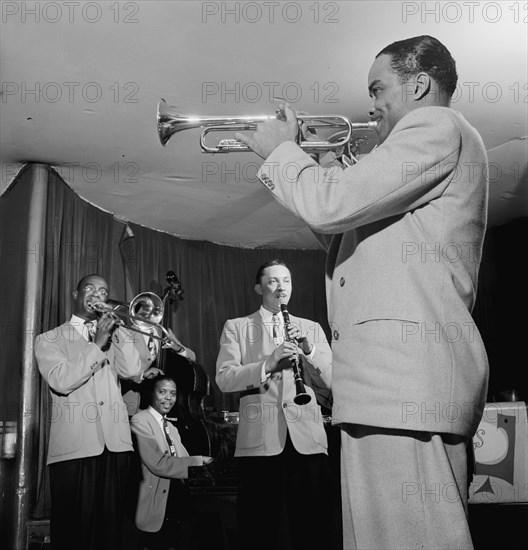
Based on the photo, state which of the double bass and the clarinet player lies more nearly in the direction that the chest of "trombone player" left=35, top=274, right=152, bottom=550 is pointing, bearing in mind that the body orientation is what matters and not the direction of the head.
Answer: the clarinet player

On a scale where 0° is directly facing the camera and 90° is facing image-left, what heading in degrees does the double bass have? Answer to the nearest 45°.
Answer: approximately 45°

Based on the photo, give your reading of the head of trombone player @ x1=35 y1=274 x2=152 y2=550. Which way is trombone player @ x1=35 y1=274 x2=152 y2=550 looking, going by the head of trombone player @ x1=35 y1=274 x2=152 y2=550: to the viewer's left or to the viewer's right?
to the viewer's right

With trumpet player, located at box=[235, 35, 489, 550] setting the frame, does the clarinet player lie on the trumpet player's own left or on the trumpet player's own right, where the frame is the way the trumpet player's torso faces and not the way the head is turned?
on the trumpet player's own right

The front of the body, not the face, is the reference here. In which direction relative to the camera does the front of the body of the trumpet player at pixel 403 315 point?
to the viewer's left

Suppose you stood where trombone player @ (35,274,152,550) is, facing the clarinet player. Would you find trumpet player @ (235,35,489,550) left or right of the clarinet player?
right

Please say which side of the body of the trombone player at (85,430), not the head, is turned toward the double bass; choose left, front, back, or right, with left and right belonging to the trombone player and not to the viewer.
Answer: left

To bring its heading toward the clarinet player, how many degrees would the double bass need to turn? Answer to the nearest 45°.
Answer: approximately 45° to its left

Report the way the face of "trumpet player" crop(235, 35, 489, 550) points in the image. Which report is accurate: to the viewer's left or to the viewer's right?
to the viewer's left

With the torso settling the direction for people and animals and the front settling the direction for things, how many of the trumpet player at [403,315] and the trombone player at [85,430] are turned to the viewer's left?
1

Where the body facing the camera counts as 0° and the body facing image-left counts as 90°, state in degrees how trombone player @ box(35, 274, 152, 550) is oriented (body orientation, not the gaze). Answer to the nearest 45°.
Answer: approximately 315°

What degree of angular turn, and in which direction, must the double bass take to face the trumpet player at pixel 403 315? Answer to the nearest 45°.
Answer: approximately 45° to its left
